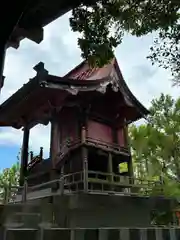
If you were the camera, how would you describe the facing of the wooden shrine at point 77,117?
facing the viewer and to the left of the viewer
